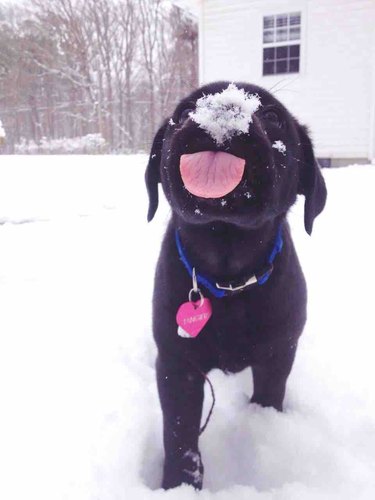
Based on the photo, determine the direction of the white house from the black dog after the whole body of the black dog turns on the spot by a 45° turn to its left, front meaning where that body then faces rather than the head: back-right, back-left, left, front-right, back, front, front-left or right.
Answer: back-left

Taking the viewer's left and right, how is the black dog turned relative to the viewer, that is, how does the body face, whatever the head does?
facing the viewer
